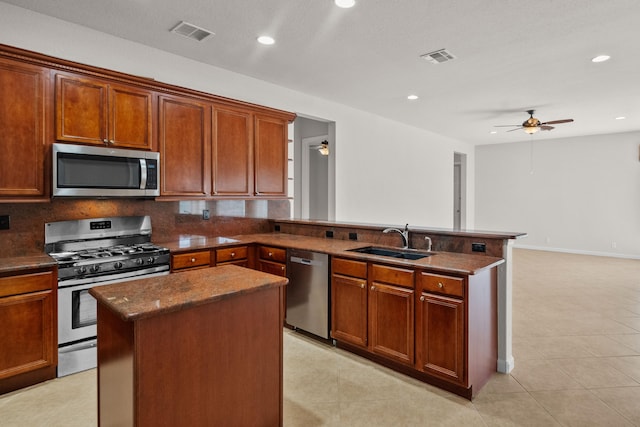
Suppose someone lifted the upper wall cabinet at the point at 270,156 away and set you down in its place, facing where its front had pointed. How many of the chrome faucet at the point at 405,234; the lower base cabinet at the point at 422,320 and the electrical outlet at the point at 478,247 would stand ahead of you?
3

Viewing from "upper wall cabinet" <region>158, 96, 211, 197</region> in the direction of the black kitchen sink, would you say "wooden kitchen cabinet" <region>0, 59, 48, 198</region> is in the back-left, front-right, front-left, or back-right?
back-right

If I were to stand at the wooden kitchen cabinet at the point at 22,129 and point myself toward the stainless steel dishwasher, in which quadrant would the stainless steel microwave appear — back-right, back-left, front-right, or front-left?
front-left

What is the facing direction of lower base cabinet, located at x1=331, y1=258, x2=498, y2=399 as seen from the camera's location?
facing the viewer and to the left of the viewer

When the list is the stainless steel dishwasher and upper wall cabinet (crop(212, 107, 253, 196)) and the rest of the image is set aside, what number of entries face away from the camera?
0

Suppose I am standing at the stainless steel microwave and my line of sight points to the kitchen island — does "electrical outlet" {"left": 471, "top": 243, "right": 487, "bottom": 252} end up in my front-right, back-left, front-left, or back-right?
front-left

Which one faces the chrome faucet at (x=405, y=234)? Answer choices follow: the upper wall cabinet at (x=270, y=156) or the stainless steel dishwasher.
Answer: the upper wall cabinet

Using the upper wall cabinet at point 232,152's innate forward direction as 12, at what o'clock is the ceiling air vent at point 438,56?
The ceiling air vent is roughly at 11 o'clock from the upper wall cabinet.

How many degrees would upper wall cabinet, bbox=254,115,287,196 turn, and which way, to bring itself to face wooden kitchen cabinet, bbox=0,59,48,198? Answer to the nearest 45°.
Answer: approximately 90° to its right

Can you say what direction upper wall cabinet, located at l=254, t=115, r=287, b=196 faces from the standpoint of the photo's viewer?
facing the viewer and to the right of the viewer

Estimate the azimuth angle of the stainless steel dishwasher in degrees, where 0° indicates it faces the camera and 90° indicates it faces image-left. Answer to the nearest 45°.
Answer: approximately 45°

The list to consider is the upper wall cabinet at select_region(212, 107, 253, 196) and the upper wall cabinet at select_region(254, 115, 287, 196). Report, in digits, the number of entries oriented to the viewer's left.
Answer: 0
